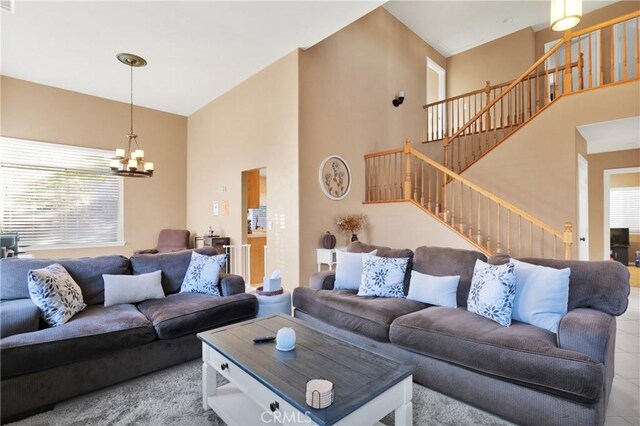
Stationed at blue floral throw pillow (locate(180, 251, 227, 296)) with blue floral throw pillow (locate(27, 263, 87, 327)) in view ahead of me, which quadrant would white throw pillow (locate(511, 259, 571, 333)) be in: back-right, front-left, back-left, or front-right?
back-left

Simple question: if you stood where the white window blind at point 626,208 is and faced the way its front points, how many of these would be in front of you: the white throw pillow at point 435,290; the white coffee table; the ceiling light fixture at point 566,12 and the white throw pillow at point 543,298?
4

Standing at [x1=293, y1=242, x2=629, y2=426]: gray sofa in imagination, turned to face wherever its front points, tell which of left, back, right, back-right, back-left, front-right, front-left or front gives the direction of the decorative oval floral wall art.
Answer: right

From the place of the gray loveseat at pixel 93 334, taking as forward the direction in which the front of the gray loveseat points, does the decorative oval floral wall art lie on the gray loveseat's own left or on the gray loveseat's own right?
on the gray loveseat's own left

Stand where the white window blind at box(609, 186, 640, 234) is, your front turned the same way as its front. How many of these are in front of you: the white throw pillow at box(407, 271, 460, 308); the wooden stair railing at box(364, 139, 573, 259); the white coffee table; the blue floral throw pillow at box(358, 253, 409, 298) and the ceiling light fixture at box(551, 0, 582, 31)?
5

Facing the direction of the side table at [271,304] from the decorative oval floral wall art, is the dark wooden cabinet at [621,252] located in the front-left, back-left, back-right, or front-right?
back-left

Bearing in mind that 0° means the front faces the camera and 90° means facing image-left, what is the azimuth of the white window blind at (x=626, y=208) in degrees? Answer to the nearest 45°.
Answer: approximately 0°

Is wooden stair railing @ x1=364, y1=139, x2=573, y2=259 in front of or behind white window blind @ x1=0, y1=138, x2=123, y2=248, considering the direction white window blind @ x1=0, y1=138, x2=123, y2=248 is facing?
in front

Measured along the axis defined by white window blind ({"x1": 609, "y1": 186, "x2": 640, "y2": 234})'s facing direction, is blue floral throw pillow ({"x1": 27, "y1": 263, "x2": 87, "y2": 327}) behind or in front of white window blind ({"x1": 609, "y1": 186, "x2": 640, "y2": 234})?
in front

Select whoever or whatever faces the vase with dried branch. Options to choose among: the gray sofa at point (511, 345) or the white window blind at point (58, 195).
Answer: the white window blind

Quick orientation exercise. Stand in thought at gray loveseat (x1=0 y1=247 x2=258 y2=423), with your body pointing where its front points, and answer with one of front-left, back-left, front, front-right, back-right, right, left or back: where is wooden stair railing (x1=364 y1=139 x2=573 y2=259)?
front-left
